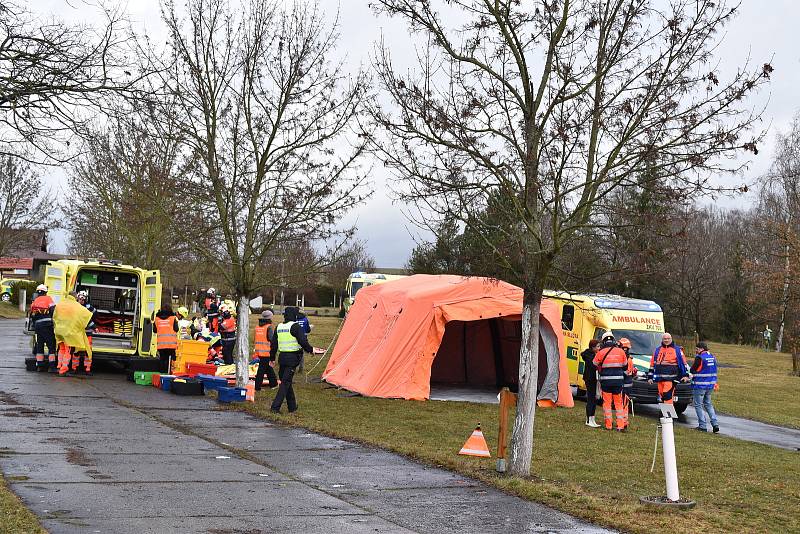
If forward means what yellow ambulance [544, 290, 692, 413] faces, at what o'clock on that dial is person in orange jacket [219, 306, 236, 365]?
The person in orange jacket is roughly at 4 o'clock from the yellow ambulance.

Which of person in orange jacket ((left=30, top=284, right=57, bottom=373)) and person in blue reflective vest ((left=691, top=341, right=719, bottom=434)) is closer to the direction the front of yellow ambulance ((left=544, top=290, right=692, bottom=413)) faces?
the person in blue reflective vest

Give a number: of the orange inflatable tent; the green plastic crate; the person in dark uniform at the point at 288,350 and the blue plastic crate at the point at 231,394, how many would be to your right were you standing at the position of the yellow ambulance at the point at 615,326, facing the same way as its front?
4

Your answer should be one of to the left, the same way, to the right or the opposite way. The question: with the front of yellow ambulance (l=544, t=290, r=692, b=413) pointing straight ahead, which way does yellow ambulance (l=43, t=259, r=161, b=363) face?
the opposite way

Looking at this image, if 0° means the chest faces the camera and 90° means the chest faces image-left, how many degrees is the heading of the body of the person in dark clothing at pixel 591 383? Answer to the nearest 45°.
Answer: approximately 270°

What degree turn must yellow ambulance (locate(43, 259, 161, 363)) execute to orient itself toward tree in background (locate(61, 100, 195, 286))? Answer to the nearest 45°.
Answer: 0° — it already faces it

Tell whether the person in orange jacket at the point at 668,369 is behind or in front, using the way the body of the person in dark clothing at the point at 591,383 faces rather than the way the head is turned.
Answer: in front

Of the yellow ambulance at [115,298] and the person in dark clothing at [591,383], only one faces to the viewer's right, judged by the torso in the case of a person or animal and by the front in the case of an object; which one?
the person in dark clothing

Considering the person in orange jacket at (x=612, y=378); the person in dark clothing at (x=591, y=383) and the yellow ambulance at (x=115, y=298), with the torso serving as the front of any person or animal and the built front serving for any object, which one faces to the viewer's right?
the person in dark clothing

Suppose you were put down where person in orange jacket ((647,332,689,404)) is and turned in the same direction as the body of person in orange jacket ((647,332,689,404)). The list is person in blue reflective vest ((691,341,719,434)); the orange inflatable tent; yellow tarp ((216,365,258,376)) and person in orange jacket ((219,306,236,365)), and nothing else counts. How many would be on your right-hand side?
3
